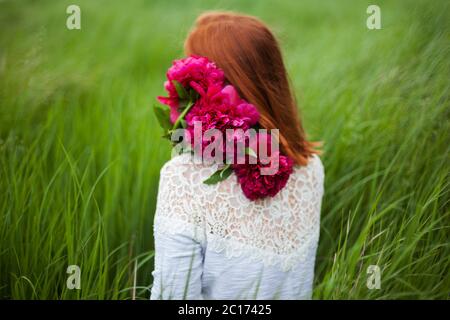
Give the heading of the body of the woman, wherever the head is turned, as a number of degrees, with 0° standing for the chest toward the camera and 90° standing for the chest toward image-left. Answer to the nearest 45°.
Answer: approximately 135°

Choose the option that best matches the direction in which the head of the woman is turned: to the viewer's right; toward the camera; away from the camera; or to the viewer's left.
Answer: away from the camera
